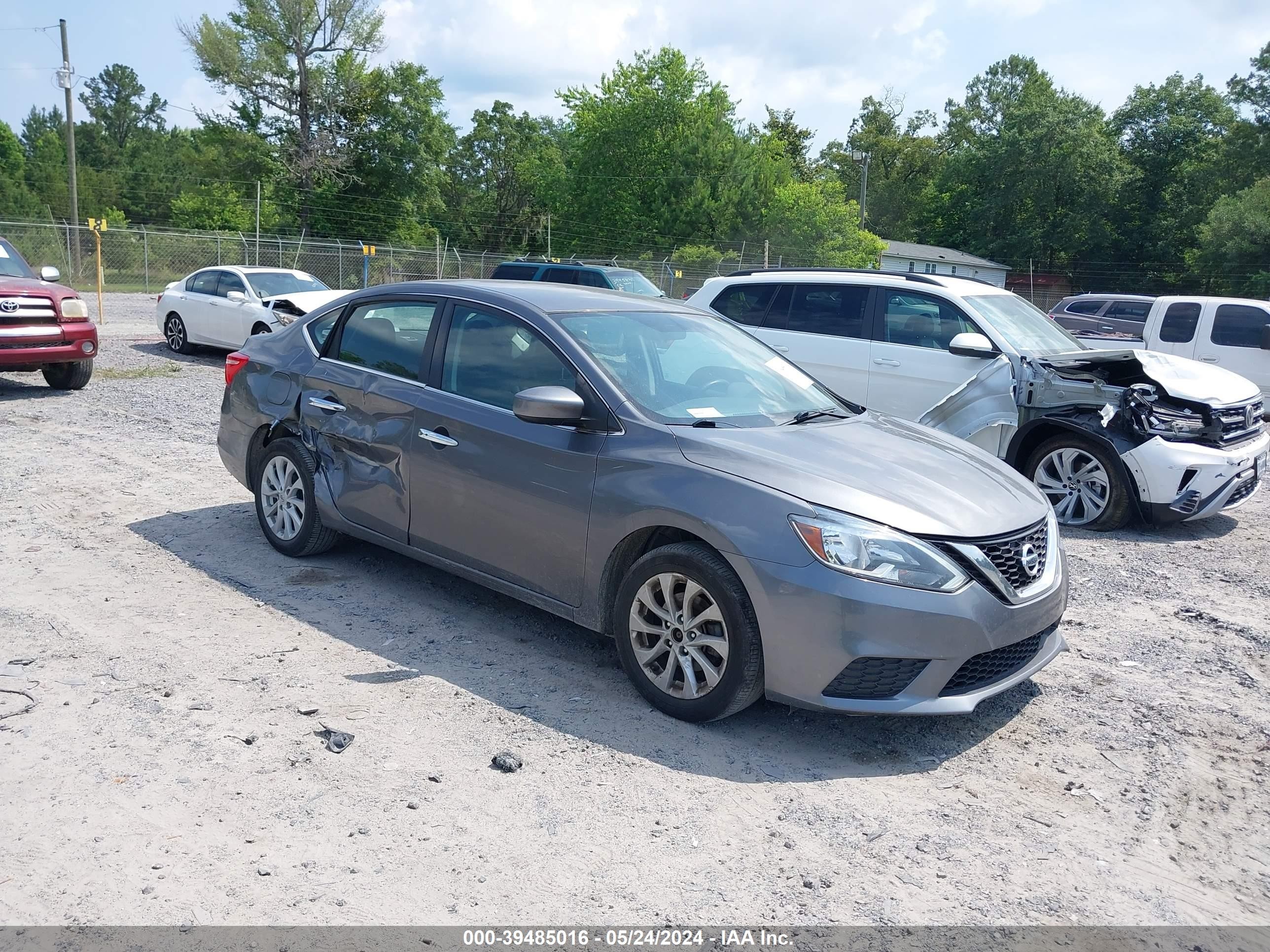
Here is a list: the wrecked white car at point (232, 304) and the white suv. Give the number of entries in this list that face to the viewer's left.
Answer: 0

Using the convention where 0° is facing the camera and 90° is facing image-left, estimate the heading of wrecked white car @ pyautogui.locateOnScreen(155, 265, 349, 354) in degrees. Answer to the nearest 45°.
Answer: approximately 315°

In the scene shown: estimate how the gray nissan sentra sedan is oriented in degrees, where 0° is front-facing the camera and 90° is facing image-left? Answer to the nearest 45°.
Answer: approximately 315°

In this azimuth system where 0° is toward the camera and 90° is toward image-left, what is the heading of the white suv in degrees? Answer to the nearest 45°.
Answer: approximately 315°

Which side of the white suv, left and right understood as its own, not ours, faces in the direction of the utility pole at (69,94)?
back

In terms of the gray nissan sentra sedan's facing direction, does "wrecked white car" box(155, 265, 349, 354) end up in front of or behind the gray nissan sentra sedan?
behind

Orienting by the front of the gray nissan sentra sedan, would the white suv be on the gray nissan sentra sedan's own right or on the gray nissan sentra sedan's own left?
on the gray nissan sentra sedan's own left

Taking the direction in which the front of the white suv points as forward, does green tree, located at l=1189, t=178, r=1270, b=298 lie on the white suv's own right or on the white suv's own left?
on the white suv's own left

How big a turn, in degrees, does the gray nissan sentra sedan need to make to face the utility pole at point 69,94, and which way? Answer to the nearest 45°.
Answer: approximately 180°
